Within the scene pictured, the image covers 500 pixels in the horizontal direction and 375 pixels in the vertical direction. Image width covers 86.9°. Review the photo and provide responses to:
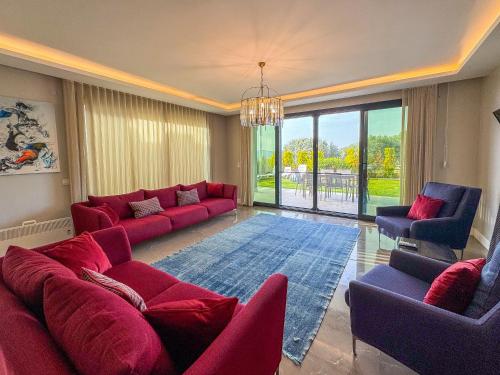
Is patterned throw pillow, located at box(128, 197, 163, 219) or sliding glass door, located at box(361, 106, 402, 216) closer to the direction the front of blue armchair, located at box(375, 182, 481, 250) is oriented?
the patterned throw pillow

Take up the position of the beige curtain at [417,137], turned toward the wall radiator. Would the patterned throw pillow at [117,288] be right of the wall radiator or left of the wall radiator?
left

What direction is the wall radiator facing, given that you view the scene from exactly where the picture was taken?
facing the viewer and to the right of the viewer

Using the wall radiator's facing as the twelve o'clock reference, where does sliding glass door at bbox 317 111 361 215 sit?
The sliding glass door is roughly at 11 o'clock from the wall radiator.

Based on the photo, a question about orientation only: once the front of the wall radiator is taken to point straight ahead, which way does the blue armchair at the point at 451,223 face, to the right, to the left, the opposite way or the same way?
the opposite way

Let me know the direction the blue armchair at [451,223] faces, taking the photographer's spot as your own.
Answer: facing the viewer and to the left of the viewer

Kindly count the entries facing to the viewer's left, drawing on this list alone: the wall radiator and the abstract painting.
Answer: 0

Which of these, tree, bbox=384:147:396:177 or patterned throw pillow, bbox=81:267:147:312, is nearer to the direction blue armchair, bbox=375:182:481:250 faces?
the patterned throw pillow

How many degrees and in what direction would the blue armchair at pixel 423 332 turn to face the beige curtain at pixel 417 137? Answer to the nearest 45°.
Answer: approximately 45° to its right

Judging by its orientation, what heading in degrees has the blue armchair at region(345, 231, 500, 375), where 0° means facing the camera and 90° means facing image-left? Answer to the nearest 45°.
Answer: approximately 135°

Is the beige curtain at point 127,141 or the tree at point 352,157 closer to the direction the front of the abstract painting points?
the tree
